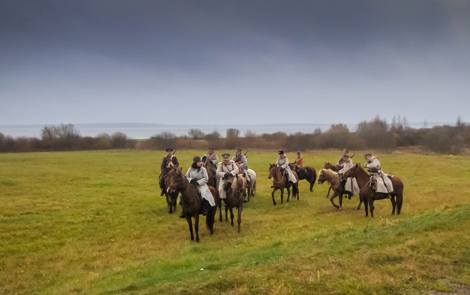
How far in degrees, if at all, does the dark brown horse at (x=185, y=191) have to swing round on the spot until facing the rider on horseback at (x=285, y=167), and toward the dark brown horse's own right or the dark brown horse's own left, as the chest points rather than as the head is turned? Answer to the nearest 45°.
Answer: approximately 180°

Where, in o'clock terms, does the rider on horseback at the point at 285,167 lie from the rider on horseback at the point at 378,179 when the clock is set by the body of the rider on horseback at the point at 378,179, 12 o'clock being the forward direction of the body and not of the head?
the rider on horseback at the point at 285,167 is roughly at 1 o'clock from the rider on horseback at the point at 378,179.

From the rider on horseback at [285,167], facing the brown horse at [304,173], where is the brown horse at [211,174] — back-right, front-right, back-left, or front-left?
back-left

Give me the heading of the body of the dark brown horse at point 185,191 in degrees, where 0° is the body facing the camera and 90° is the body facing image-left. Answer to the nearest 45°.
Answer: approximately 45°

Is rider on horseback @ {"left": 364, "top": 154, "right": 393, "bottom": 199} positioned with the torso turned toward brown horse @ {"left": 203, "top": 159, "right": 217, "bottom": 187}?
yes

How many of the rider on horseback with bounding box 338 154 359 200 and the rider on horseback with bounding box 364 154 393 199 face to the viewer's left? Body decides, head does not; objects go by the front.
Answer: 2

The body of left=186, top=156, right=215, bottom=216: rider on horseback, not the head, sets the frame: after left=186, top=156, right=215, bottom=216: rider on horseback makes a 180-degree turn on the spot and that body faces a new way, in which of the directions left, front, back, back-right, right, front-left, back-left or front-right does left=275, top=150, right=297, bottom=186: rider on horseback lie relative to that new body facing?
front

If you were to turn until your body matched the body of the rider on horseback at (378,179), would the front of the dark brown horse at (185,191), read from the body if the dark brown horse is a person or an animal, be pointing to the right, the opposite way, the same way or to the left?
to the left

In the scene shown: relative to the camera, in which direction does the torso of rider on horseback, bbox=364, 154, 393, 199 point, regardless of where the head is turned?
to the viewer's left

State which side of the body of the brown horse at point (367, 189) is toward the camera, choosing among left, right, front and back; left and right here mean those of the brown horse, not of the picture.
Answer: left

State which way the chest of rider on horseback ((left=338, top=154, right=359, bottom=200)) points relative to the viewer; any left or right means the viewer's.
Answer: facing to the left of the viewer

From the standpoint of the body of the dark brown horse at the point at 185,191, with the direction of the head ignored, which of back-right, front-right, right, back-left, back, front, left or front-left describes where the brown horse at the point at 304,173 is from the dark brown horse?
back
